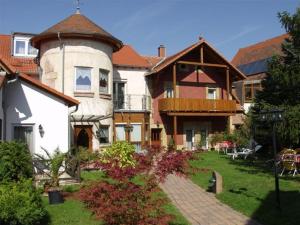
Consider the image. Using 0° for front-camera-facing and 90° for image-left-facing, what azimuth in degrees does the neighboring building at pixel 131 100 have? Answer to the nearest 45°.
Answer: approximately 0°

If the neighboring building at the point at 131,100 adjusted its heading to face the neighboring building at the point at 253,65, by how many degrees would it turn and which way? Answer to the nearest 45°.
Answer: approximately 135° to its left

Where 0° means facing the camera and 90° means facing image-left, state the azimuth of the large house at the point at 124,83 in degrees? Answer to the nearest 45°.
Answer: approximately 0°

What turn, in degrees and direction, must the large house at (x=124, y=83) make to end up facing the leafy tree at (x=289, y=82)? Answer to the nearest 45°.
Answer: approximately 45° to its left

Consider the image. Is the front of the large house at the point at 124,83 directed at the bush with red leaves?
yes

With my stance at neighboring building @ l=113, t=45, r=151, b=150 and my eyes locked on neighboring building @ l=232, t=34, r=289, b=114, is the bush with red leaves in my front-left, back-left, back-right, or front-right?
back-right

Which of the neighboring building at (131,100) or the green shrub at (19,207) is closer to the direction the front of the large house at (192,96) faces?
the green shrub

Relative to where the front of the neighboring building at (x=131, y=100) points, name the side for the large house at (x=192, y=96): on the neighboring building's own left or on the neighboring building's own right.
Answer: on the neighboring building's own left

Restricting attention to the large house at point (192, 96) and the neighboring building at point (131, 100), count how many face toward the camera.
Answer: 2

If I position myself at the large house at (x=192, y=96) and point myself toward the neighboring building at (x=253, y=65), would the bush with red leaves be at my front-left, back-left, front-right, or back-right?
back-right

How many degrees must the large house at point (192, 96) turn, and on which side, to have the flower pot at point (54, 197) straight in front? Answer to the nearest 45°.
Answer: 0° — it already faces it

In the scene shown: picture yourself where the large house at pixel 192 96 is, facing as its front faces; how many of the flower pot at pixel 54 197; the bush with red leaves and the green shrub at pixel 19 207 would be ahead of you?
3

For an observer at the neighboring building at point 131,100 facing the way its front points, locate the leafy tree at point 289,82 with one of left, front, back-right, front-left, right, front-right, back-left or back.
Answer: front-left
